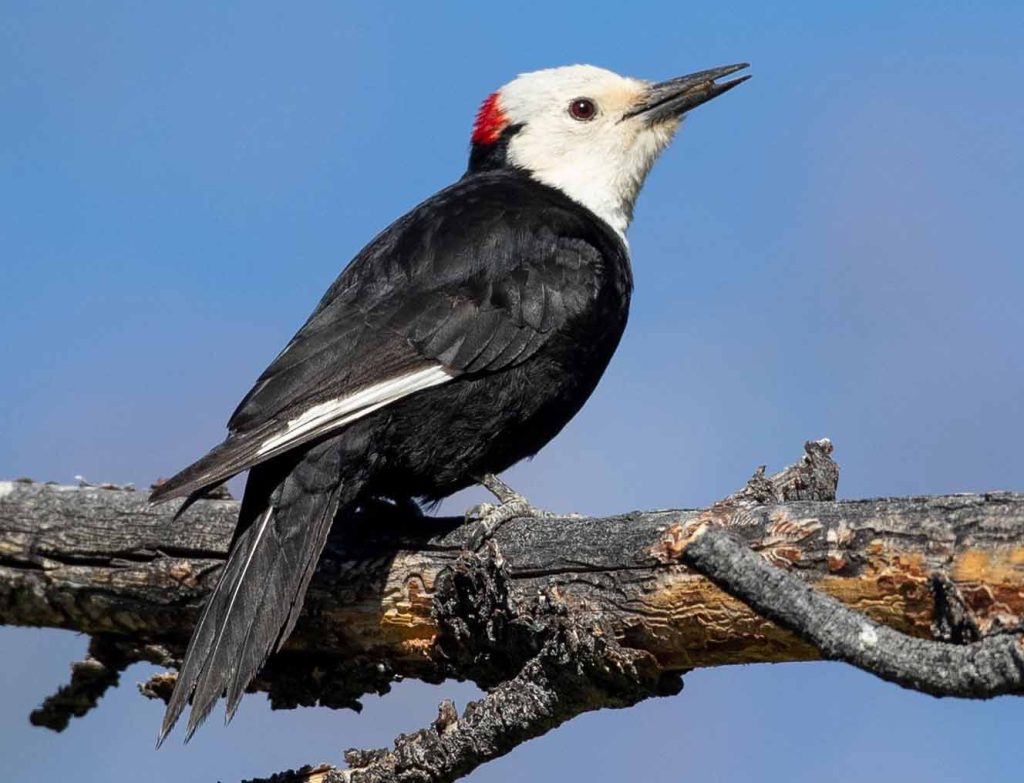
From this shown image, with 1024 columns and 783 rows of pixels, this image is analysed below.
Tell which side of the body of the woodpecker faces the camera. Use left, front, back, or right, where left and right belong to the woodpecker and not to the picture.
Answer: right
